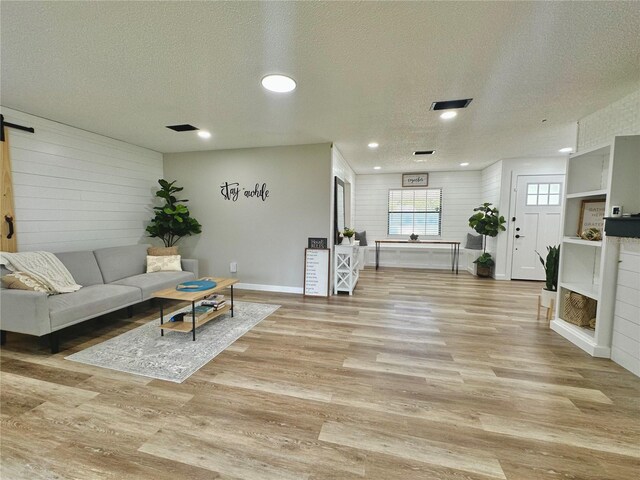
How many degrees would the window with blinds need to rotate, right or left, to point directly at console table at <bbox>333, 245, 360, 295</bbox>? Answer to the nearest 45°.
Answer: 0° — it already faces it

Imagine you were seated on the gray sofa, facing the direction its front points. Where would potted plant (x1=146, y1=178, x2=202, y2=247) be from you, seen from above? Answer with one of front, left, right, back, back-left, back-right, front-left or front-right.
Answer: left

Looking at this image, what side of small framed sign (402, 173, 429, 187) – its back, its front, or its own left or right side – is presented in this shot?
front

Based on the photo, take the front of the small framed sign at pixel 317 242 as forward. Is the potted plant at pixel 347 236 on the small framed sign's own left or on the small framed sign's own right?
on the small framed sign's own left

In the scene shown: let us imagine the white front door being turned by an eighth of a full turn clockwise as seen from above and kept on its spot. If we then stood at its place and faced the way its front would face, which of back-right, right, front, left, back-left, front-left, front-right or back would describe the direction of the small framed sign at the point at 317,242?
front

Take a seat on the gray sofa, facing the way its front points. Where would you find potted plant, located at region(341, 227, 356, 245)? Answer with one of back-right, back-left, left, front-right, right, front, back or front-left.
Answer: front-left

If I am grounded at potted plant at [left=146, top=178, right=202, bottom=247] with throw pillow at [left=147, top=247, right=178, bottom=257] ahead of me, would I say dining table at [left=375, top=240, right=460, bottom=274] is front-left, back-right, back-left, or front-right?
back-left

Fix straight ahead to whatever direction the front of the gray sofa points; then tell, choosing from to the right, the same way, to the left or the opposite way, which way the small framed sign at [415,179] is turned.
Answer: to the right

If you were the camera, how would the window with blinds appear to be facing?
facing the viewer

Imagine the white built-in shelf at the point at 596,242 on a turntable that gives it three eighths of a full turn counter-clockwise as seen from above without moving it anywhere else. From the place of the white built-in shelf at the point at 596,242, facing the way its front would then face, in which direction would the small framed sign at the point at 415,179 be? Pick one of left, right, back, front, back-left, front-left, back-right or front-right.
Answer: back-left

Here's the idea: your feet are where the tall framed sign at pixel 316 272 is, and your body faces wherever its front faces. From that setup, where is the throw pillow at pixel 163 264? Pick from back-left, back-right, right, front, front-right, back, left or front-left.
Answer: right

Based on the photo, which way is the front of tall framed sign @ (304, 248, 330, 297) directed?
toward the camera

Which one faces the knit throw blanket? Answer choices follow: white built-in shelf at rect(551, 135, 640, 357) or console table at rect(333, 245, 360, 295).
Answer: the white built-in shelf

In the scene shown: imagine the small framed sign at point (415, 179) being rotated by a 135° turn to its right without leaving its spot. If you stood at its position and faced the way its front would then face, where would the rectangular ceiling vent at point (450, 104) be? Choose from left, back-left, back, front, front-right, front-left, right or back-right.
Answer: back-left
